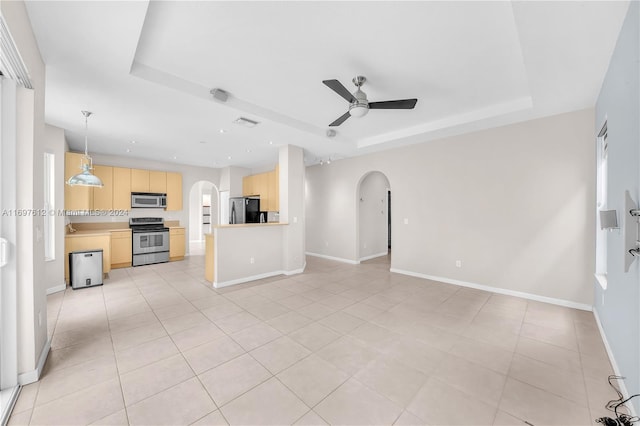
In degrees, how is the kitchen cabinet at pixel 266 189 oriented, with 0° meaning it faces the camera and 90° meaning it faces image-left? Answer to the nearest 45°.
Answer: approximately 45°

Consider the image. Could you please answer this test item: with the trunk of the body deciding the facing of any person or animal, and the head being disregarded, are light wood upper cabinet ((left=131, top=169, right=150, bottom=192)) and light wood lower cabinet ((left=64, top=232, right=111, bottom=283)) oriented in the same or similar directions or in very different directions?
same or similar directions

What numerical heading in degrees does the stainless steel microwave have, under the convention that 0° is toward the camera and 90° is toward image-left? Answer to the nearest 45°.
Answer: approximately 0°

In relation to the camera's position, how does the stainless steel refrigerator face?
facing the viewer and to the left of the viewer

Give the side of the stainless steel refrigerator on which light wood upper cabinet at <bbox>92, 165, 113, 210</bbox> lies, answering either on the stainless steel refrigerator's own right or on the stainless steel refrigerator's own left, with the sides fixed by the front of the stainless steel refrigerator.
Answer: on the stainless steel refrigerator's own right

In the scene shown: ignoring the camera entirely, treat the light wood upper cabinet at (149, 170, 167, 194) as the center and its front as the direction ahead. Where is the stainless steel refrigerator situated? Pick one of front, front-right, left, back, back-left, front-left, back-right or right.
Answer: front-left

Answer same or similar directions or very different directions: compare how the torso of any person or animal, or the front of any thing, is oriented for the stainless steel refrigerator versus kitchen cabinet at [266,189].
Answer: same or similar directions

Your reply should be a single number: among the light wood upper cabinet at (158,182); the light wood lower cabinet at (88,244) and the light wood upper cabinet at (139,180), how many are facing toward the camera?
3

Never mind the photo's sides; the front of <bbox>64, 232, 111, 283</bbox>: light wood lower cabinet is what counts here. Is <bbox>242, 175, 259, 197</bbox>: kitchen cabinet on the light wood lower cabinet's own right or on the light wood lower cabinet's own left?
on the light wood lower cabinet's own left

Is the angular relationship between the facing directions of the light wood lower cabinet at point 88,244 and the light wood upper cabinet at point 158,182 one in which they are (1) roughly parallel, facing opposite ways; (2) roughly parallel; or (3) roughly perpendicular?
roughly parallel

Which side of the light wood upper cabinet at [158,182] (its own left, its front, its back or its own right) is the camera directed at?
front

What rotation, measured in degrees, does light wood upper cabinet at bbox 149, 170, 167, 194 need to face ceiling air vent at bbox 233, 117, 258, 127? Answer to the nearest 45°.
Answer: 0° — it already faces it

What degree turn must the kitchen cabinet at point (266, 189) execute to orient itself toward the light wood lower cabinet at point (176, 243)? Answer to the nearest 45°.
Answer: approximately 45° to its right

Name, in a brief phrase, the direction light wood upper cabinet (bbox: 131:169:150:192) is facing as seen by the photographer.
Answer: facing the viewer
